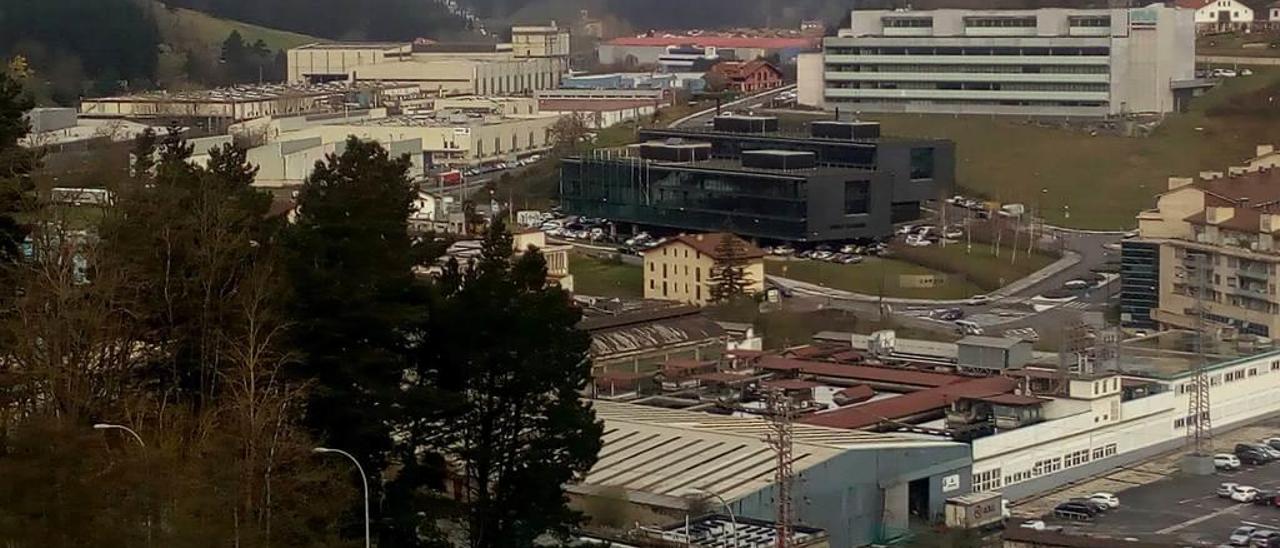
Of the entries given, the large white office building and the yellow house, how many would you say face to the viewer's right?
0

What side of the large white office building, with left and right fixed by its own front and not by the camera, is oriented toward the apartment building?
front

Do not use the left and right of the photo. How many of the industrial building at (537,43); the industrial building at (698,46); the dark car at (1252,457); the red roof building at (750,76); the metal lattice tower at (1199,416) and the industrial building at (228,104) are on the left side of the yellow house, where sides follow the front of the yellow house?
2

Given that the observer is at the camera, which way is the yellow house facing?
facing the viewer and to the left of the viewer

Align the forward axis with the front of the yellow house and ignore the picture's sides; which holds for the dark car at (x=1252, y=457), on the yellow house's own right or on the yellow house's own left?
on the yellow house's own left

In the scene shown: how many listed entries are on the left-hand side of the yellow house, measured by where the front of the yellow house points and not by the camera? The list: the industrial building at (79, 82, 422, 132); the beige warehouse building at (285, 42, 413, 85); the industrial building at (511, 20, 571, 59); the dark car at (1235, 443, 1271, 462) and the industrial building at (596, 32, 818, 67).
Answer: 1

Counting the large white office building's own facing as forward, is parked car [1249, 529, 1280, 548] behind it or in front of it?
in front

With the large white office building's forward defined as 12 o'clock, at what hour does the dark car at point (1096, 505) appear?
The dark car is roughly at 12 o'clock from the large white office building.

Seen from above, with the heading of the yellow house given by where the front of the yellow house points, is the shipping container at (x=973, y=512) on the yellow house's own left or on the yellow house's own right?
on the yellow house's own left

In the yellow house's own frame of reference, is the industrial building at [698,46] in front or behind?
behind

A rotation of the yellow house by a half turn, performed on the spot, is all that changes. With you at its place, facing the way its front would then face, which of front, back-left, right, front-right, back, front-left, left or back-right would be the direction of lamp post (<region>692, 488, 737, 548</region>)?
back-right

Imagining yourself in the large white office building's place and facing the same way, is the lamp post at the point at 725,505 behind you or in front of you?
in front

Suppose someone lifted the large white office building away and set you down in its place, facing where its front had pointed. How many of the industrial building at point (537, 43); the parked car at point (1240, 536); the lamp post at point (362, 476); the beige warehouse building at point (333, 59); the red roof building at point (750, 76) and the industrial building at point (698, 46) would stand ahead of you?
2

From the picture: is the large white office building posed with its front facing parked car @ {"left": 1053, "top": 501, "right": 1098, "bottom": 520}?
yes

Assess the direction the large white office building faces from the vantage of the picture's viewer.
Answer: facing the viewer

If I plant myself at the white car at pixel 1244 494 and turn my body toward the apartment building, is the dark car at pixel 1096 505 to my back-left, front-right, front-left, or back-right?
back-left

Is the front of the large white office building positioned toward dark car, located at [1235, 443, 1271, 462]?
yes

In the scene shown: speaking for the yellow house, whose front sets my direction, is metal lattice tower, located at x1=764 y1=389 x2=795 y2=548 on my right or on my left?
on my left

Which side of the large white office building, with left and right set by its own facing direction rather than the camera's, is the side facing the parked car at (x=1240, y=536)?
front

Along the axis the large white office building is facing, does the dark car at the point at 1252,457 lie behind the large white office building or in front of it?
in front
